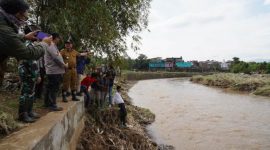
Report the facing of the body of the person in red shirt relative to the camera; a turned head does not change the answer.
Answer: to the viewer's right

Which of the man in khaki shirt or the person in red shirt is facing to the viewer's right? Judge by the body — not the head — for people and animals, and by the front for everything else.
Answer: the person in red shirt

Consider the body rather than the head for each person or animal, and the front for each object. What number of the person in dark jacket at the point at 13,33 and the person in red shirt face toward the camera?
0

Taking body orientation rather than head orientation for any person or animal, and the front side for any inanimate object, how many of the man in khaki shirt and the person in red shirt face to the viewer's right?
1

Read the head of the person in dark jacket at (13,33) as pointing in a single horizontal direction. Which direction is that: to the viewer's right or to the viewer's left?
to the viewer's right

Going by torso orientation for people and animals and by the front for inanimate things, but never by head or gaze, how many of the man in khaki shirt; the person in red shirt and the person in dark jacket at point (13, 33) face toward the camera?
1

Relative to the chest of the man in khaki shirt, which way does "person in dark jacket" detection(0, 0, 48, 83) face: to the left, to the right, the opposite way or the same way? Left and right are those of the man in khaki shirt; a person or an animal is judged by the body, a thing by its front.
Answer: to the left

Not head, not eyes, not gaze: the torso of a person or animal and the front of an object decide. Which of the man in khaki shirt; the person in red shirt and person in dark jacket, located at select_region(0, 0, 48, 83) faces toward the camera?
the man in khaki shirt

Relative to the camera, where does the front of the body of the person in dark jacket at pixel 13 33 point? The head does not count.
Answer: to the viewer's right
